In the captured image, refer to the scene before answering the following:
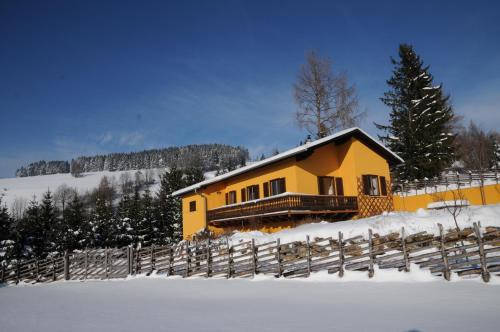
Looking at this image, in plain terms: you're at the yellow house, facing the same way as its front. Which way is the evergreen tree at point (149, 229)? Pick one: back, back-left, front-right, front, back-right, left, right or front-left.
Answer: right

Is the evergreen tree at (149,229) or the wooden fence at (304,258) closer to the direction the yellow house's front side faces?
the wooden fence

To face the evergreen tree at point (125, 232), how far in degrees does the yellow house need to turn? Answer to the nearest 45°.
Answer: approximately 90° to its right

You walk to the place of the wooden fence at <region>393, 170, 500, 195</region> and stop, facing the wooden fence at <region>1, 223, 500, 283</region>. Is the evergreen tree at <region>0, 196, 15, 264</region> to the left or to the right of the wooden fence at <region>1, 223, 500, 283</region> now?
right

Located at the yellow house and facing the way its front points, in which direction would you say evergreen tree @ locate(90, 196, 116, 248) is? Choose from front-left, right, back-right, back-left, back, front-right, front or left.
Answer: right

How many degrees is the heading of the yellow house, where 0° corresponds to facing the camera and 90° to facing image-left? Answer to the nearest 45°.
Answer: approximately 45°

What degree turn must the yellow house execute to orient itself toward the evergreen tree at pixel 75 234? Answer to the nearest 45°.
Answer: approximately 90° to its right

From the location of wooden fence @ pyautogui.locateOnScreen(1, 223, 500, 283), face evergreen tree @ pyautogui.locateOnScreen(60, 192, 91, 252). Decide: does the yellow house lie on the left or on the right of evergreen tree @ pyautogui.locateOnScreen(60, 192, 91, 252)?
right
